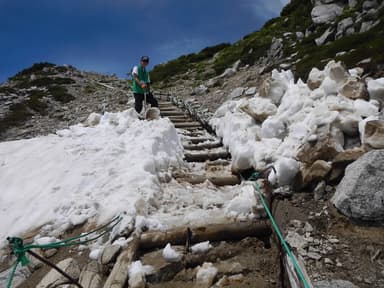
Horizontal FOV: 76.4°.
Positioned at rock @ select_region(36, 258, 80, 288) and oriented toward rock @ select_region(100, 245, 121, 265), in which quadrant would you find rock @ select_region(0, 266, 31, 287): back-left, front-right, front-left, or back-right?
back-left

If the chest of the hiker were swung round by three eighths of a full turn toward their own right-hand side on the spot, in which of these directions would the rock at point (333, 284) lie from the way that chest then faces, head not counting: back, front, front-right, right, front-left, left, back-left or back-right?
left

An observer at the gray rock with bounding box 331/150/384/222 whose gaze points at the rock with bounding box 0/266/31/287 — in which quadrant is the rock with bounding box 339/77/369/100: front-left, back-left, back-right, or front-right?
back-right

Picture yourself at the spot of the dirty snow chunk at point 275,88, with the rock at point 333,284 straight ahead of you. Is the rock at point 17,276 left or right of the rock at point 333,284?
right

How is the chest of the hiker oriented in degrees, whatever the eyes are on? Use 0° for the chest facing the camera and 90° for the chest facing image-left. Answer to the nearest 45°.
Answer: approximately 315°

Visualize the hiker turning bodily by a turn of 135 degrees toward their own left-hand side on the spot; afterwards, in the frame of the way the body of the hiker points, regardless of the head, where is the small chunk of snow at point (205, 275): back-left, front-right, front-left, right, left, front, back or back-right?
back

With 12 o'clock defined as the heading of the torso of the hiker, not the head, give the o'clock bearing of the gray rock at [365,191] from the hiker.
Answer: The gray rock is roughly at 1 o'clock from the hiker.

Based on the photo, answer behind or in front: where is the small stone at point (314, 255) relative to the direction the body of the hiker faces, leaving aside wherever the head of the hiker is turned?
in front

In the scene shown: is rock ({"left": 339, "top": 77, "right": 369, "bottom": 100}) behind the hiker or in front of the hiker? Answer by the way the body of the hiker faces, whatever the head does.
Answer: in front

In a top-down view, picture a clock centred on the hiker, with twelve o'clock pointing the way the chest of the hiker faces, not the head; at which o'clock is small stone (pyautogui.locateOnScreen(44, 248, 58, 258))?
The small stone is roughly at 2 o'clock from the hiker.

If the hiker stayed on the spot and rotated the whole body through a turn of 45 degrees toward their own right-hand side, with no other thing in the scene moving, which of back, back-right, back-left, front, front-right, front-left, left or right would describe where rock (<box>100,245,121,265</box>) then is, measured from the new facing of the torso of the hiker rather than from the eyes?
front

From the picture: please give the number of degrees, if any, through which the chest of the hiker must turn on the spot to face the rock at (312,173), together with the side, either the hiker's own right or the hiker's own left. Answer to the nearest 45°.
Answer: approximately 45° to the hiker's own right
